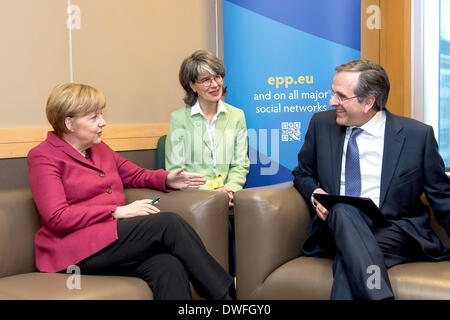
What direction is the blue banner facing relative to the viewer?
toward the camera

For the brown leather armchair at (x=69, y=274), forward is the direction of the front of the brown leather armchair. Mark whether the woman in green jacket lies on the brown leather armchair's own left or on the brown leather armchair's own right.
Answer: on the brown leather armchair's own left

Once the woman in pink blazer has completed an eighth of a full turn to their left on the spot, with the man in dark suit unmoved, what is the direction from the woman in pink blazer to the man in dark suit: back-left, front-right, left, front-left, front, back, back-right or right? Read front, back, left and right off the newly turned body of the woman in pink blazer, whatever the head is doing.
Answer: front

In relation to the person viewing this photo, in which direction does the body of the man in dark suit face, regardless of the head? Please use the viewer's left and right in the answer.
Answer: facing the viewer and to the left of the viewer

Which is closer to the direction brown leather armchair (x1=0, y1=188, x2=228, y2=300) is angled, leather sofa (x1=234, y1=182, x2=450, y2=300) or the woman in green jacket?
the leather sofa

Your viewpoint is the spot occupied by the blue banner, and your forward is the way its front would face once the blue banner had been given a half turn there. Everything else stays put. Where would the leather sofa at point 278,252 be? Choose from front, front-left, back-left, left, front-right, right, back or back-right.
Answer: back

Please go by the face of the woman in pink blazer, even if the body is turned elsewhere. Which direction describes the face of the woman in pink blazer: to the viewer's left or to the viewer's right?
to the viewer's right

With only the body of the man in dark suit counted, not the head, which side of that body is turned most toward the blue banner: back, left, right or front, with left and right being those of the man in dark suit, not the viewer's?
right

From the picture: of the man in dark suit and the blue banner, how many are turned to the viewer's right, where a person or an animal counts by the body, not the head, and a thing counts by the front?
0

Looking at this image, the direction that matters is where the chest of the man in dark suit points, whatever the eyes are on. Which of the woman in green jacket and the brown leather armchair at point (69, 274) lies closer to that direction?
the brown leather armchair

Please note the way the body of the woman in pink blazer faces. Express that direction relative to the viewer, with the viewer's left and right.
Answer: facing the viewer and to the right of the viewer

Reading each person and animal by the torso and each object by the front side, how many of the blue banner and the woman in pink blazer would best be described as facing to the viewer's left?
0

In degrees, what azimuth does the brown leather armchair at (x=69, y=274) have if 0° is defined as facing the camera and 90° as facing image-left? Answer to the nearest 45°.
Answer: approximately 315°

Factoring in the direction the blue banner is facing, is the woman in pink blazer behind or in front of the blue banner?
in front
